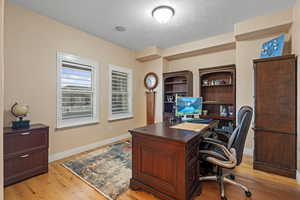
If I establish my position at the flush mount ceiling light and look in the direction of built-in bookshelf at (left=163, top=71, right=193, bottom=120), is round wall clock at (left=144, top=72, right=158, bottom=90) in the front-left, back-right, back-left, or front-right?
front-left

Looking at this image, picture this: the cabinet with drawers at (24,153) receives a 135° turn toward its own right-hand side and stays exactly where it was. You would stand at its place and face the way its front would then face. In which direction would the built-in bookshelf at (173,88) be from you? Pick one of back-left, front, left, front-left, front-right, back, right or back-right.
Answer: back

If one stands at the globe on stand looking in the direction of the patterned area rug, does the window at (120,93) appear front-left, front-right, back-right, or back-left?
front-left

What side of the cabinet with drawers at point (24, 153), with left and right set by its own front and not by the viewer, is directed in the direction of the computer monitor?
front

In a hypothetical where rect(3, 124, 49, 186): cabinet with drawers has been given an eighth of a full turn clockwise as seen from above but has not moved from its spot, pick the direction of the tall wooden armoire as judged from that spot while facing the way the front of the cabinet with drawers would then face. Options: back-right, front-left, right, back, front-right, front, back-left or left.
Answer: front-left

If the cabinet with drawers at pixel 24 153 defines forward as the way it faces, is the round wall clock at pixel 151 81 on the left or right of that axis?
on its left

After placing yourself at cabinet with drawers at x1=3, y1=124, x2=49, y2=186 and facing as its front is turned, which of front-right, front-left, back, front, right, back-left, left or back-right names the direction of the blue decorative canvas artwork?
front

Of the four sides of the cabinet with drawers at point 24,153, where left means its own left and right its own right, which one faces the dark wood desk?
front

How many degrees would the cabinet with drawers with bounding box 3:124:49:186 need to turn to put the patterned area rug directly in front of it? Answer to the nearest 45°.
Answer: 0° — it already faces it

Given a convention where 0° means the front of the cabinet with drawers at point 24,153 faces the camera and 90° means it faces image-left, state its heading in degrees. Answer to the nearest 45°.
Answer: approximately 315°
